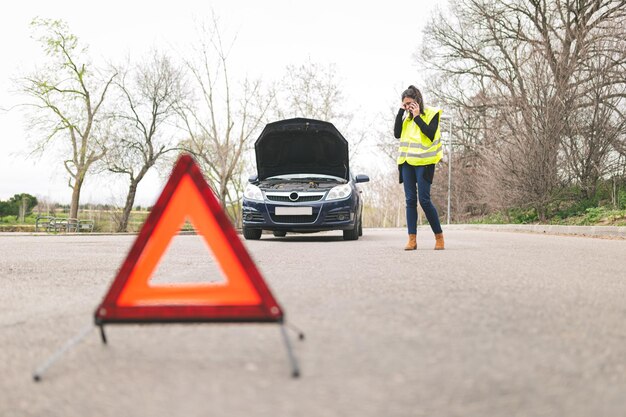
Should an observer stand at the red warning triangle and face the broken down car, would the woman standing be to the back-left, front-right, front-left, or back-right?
front-right

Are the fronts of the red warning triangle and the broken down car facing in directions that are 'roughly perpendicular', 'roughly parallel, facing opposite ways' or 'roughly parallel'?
roughly parallel

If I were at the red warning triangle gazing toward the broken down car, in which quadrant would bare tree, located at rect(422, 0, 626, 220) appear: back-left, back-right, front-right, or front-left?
front-right

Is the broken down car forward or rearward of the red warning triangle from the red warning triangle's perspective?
rearward

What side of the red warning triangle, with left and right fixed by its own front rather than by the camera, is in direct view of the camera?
front

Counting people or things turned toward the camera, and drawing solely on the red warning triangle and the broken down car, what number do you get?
2

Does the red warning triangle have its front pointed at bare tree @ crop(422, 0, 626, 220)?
no

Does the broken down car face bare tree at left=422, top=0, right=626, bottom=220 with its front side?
no

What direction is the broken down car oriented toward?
toward the camera

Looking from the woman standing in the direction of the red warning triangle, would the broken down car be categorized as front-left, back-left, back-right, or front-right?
back-right

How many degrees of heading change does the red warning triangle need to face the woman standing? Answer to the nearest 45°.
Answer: approximately 135° to its left

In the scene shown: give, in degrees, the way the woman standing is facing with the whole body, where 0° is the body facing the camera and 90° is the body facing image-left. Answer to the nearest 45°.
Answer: approximately 45°

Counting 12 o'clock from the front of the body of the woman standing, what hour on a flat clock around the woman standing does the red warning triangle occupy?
The red warning triangle is roughly at 11 o'clock from the woman standing.

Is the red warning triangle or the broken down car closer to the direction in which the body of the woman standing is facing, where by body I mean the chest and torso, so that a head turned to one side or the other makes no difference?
the red warning triangle

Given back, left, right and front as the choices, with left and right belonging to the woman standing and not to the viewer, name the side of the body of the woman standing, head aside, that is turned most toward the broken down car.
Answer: right
